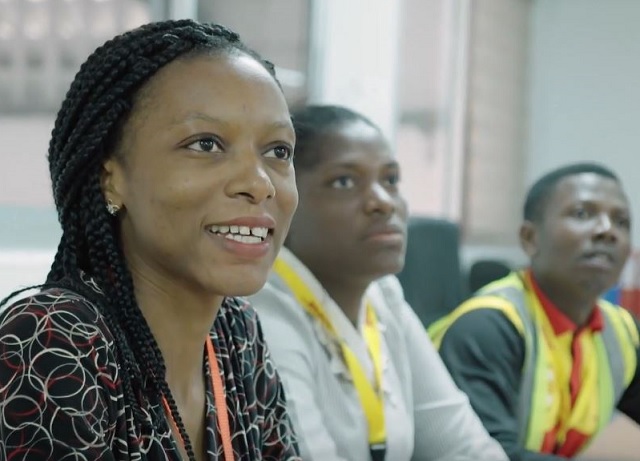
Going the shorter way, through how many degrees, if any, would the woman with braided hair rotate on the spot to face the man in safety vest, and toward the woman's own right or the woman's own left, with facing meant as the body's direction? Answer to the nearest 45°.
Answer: approximately 90° to the woman's own left

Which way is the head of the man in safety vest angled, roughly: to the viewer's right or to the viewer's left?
to the viewer's right

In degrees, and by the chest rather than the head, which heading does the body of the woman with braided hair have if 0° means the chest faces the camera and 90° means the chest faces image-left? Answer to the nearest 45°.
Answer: approximately 315°

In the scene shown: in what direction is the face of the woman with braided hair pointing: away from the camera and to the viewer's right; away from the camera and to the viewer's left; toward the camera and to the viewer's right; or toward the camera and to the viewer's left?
toward the camera and to the viewer's right

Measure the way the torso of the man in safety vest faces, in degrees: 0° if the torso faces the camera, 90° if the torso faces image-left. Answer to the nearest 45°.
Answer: approximately 315°

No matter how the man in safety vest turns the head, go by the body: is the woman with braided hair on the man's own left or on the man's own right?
on the man's own right
